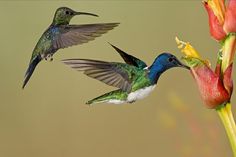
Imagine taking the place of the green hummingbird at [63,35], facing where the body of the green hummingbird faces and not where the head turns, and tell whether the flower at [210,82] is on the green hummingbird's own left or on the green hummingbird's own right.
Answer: on the green hummingbird's own right

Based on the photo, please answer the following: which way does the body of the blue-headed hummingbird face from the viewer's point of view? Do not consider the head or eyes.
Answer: to the viewer's right

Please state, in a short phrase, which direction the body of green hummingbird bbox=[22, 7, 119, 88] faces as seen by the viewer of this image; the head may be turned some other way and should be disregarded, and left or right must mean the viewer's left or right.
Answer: facing to the right of the viewer

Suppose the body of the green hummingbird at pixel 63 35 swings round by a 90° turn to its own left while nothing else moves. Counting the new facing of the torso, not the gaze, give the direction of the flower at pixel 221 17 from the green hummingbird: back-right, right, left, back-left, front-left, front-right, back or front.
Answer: back-right

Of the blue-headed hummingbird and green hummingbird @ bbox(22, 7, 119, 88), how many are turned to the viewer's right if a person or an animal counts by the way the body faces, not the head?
2
